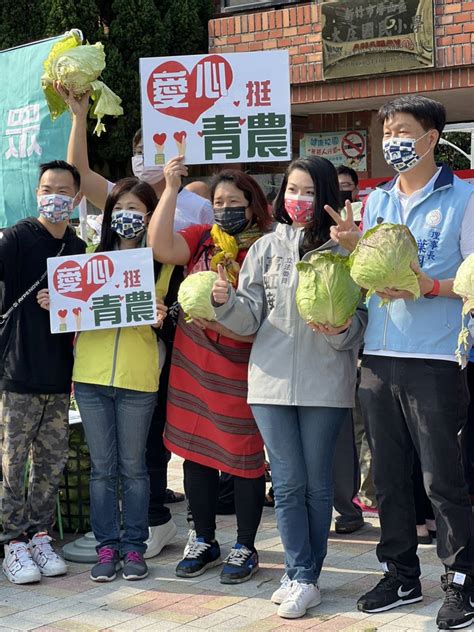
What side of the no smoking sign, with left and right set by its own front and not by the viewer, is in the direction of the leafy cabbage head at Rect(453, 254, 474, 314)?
front

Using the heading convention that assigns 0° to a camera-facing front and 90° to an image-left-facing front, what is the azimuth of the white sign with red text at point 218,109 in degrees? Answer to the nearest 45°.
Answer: approximately 0°

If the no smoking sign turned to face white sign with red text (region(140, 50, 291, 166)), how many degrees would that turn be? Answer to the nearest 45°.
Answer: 0° — it already faces it

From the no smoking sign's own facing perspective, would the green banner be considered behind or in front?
in front

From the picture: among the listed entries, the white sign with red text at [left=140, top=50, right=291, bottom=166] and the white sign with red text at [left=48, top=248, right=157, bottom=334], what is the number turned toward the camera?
2

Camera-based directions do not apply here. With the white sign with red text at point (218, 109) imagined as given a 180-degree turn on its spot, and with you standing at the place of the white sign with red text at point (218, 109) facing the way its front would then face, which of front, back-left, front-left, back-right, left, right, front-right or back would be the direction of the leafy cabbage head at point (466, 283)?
back-right

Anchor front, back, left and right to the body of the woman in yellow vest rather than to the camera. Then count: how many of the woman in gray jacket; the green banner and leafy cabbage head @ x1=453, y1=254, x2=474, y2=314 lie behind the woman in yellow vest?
1

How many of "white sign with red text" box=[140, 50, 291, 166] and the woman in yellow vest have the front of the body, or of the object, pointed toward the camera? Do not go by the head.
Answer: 2
